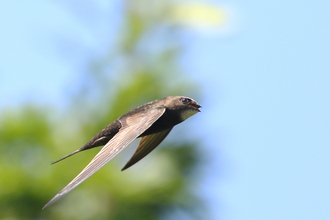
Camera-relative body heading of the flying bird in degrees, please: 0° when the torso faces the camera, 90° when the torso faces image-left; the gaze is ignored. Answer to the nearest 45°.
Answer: approximately 270°
